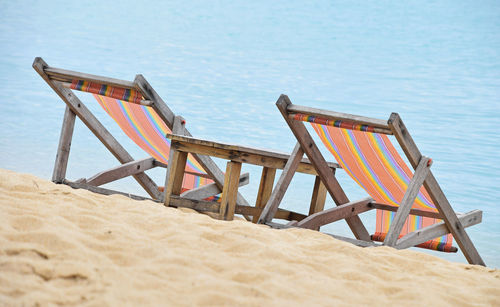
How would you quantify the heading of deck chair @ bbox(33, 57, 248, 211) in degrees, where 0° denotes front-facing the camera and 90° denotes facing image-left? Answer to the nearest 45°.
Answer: approximately 225°

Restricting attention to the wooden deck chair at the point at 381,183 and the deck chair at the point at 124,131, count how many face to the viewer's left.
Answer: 0

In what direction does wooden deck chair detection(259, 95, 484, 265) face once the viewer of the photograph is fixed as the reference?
facing away from the viewer and to the right of the viewer

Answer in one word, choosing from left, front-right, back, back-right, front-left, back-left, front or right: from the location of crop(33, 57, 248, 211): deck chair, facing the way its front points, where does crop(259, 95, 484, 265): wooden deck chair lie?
right

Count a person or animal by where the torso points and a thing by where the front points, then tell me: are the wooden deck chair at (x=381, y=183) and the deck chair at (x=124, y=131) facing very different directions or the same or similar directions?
same or similar directions

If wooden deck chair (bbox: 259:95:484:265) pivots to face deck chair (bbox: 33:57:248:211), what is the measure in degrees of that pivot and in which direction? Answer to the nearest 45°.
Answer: approximately 135° to its left
